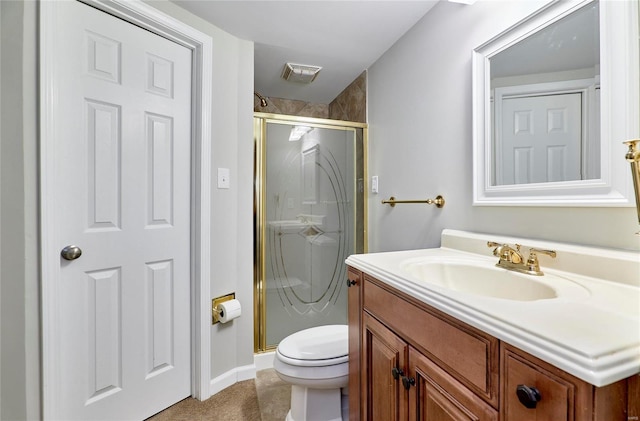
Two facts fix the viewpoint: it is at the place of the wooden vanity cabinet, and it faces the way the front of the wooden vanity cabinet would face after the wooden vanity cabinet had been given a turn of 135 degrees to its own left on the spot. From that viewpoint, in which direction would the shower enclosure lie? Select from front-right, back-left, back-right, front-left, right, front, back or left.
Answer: back-left

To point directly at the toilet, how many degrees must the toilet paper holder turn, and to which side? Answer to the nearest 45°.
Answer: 0° — it already faces it

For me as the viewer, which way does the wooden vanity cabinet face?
facing the viewer and to the left of the viewer

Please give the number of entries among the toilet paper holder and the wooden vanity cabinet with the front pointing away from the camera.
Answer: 0

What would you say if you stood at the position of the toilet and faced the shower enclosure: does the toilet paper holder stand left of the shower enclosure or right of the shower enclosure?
left

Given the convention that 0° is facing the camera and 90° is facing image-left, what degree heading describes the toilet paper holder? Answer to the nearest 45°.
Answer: approximately 315°
